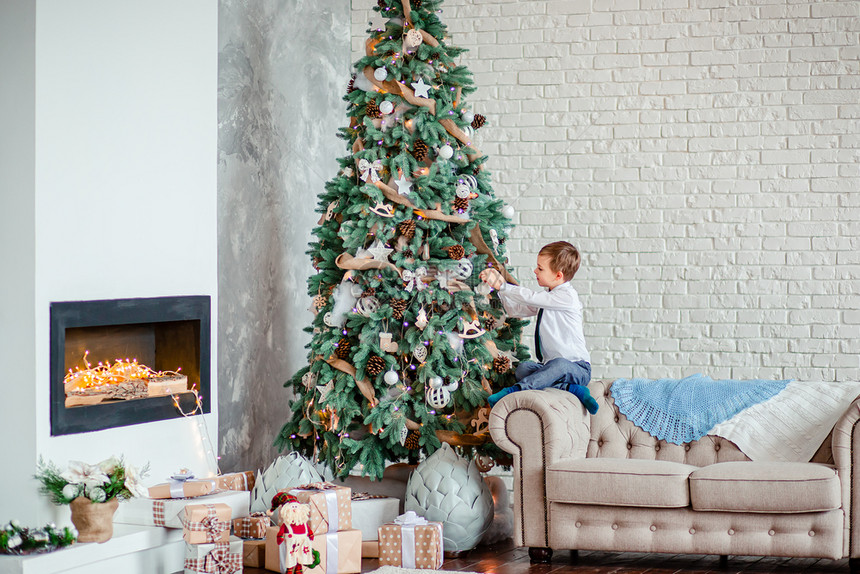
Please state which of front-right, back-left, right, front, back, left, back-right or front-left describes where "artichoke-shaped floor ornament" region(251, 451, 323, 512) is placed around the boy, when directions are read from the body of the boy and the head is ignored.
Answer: front

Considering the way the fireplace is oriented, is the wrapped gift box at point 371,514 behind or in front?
in front

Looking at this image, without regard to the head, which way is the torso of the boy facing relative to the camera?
to the viewer's left

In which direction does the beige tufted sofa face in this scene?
toward the camera

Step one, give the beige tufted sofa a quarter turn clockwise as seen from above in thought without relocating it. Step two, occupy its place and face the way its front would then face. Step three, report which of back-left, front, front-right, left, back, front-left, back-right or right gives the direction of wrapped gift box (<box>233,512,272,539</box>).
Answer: front

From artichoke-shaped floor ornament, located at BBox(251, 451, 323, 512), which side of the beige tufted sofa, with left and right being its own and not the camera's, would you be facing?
right

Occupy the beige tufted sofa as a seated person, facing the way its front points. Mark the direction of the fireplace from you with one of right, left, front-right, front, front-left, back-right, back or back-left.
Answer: right

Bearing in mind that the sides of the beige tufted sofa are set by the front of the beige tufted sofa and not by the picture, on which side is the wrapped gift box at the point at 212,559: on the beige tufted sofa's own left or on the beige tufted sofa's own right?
on the beige tufted sofa's own right

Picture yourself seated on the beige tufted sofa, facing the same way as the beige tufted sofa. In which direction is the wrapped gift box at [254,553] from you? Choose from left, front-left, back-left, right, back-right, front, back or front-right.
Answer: right

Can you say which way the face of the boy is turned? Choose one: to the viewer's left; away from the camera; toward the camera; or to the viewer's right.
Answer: to the viewer's left

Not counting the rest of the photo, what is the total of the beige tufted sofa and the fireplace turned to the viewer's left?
0
